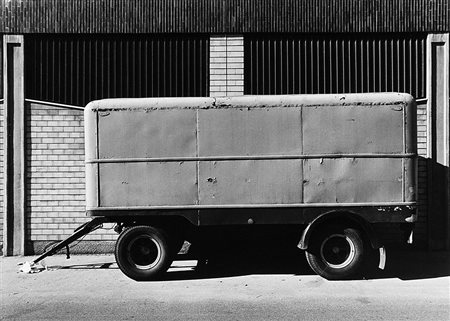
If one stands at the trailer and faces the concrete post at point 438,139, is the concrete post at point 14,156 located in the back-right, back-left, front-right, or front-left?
back-left

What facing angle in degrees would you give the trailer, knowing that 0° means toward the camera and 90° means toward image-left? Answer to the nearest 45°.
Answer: approximately 90°

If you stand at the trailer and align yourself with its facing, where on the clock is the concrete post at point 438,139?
The concrete post is roughly at 5 o'clock from the trailer.
